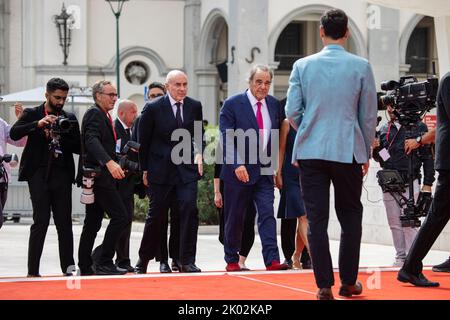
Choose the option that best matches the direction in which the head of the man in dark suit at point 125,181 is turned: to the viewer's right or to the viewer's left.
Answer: to the viewer's right

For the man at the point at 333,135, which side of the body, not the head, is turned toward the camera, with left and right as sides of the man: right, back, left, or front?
back

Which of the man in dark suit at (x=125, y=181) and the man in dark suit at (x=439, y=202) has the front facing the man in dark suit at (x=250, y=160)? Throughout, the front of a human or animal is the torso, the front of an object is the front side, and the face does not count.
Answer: the man in dark suit at (x=125, y=181)

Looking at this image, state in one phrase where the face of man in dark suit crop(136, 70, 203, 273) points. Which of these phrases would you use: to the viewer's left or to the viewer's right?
to the viewer's right

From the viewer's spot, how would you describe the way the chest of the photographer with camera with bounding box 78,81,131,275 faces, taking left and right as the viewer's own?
facing to the right of the viewer

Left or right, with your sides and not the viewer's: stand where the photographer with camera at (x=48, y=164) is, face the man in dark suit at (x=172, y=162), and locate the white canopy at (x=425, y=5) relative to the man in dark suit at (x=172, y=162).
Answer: left
